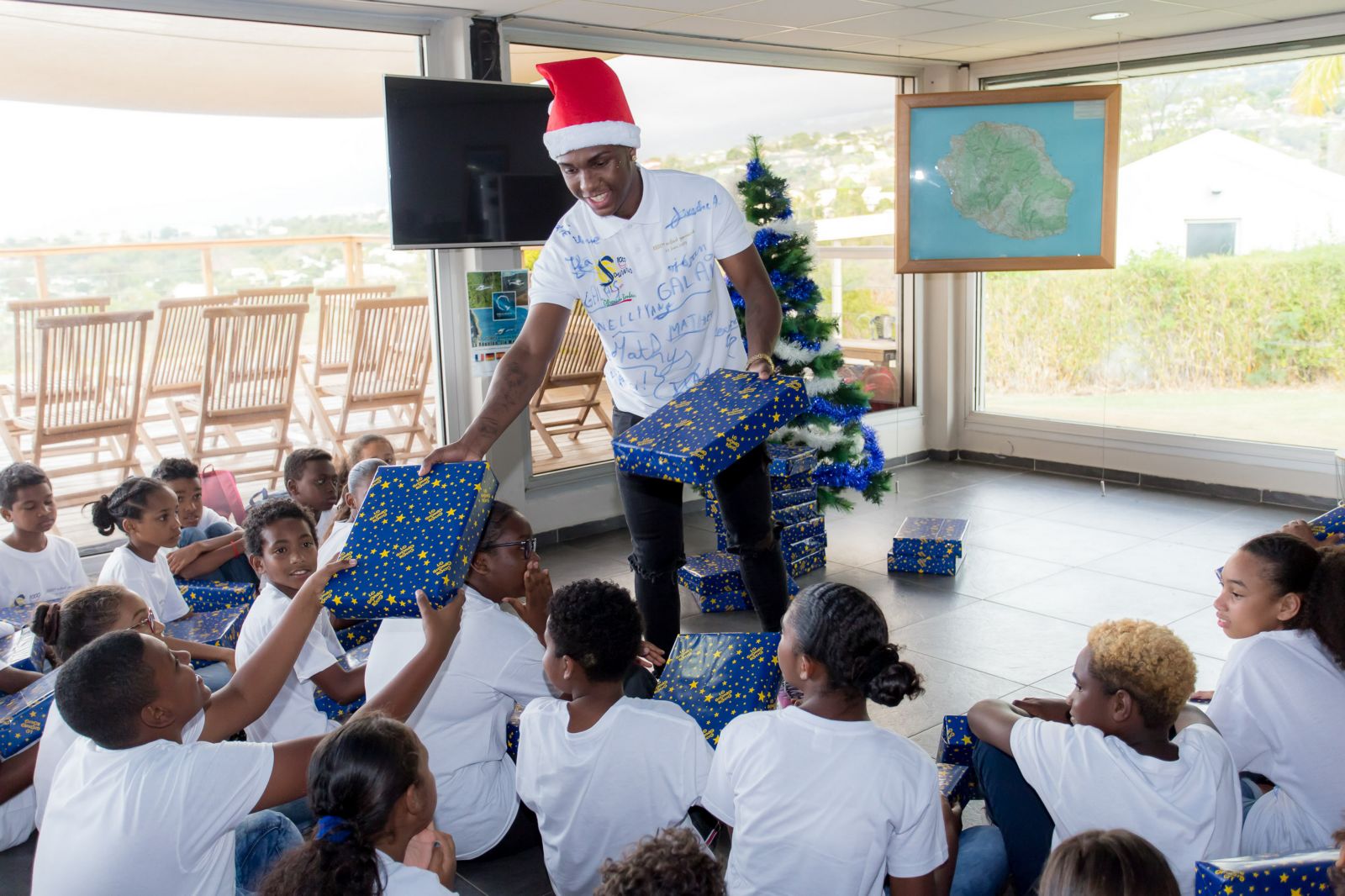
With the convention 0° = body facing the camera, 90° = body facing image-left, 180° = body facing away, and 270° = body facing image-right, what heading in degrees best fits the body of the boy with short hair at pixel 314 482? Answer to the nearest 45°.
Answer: approximately 315°

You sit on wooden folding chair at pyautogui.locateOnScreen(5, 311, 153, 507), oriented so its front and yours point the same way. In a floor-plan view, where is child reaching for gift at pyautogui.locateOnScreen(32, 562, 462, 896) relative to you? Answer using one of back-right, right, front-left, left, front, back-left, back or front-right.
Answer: back-left

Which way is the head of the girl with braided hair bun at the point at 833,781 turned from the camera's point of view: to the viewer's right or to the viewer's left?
to the viewer's left

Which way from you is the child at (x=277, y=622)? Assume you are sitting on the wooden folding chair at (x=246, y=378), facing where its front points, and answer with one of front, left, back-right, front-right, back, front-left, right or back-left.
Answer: back-left

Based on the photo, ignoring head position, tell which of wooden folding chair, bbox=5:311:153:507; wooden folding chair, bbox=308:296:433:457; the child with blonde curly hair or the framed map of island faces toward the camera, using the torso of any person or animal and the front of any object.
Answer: the framed map of island

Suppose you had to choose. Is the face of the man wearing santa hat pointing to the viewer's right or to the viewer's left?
to the viewer's left

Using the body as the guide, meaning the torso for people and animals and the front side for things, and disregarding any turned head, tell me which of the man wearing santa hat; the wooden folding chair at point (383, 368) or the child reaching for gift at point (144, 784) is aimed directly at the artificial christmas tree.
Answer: the child reaching for gift

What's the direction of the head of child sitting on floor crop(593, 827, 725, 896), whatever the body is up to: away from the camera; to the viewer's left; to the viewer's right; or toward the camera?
away from the camera

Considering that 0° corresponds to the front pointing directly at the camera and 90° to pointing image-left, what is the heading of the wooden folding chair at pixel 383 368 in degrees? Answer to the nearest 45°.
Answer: approximately 135°

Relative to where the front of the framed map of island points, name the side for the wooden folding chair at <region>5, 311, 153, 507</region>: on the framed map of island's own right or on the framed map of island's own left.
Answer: on the framed map of island's own right

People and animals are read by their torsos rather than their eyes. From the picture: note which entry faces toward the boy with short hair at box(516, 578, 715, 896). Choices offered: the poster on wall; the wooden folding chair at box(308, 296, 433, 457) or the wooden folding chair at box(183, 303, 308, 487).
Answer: the poster on wall

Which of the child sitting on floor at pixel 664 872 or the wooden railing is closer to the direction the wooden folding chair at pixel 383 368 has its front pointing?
the wooden railing

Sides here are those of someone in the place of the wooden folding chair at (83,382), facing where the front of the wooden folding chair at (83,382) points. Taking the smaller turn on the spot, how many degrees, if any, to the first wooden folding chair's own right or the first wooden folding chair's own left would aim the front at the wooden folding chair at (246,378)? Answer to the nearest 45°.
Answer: approximately 135° to the first wooden folding chair's own right
